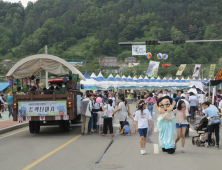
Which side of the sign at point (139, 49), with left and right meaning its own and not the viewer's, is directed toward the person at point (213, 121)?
front

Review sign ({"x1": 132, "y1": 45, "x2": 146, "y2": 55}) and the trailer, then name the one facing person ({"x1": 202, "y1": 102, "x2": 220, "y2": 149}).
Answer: the sign

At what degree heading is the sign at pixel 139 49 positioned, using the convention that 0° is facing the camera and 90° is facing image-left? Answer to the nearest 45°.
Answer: approximately 0°

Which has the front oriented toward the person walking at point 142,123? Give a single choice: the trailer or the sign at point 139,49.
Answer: the sign

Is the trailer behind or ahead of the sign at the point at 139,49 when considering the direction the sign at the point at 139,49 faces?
ahead

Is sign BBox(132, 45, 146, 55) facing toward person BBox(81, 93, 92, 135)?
yes

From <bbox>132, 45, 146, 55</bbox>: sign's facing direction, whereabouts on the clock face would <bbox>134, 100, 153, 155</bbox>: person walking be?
The person walking is roughly at 12 o'clock from the sign.
